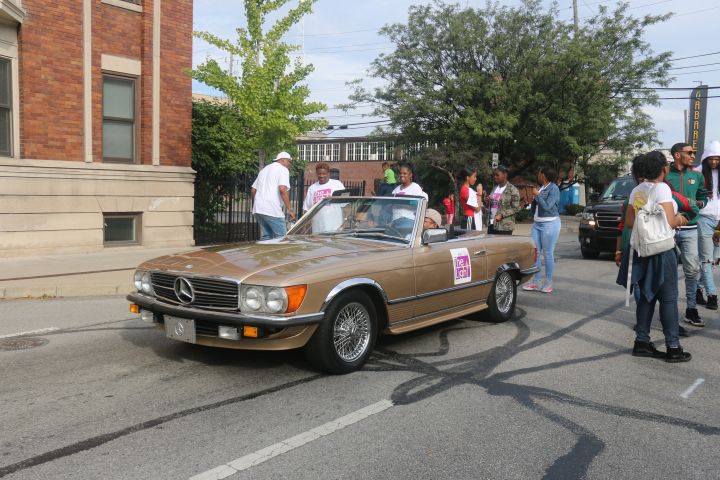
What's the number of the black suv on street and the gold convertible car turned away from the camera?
0

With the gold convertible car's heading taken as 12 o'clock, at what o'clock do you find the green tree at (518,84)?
The green tree is roughly at 5 o'clock from the gold convertible car.

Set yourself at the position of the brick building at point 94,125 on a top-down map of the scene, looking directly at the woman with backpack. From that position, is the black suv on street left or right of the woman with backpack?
left

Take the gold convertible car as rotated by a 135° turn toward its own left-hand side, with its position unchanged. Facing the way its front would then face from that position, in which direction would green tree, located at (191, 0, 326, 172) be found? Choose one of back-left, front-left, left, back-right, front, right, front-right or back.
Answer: left

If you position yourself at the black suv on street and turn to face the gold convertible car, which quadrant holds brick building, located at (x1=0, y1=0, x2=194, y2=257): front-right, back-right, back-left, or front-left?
front-right

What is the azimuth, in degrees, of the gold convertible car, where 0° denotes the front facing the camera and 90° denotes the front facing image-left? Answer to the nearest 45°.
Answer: approximately 45°

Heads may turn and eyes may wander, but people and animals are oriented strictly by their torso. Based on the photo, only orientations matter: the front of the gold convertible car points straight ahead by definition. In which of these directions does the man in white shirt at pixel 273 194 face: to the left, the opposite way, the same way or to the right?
the opposite way

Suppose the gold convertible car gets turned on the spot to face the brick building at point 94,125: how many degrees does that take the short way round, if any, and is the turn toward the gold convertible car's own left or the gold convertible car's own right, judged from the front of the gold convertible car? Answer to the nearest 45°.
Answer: approximately 90° to the gold convertible car's own right

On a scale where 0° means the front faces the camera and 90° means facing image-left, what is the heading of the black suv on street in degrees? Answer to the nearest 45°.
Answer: approximately 45°

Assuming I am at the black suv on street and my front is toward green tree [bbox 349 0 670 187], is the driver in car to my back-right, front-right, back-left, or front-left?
back-left

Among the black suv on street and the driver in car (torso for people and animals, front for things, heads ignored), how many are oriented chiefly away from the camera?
0

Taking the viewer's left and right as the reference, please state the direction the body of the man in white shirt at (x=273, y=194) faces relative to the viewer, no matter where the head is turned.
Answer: facing away from the viewer and to the right of the viewer

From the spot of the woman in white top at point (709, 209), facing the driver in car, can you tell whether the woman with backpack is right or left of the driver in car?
left

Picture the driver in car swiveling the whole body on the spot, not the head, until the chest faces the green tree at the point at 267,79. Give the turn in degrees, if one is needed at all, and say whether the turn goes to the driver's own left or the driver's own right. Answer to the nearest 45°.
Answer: approximately 90° to the driver's own right

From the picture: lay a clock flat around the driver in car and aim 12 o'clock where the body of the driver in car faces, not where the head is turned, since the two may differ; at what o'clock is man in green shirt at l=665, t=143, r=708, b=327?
The man in green shirt is roughly at 7 o'clock from the driver in car.
